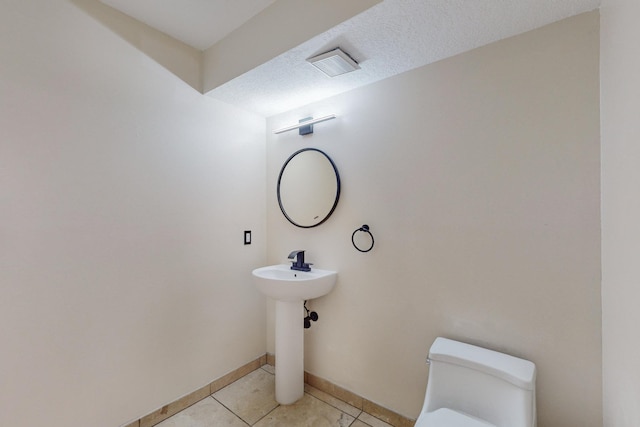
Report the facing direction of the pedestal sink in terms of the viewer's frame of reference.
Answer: facing the viewer and to the left of the viewer

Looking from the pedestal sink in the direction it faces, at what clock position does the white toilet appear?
The white toilet is roughly at 9 o'clock from the pedestal sink.

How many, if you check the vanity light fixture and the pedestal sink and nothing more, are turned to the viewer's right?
0

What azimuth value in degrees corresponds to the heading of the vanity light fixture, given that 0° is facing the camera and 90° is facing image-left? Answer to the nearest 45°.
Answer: approximately 45°
